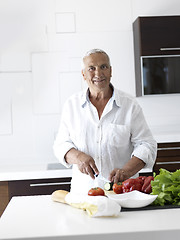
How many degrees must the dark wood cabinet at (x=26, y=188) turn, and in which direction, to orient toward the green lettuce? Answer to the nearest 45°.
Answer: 0° — it already faces it

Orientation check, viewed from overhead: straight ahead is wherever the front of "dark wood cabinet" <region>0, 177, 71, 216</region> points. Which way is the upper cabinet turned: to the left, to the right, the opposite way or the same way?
the same way

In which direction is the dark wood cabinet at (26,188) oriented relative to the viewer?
toward the camera

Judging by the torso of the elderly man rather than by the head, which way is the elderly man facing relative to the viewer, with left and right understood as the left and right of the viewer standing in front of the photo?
facing the viewer

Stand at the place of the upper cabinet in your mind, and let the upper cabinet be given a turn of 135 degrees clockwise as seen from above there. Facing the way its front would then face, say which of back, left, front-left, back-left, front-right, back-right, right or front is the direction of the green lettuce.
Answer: back-left

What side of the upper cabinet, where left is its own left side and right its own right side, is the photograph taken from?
front

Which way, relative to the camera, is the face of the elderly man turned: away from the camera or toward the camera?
toward the camera

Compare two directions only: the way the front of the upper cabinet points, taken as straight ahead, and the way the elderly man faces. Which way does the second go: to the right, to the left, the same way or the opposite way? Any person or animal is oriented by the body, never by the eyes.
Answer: the same way

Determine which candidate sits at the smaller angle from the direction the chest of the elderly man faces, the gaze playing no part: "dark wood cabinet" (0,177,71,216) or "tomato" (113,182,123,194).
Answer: the tomato

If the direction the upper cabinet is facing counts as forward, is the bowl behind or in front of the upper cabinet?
in front

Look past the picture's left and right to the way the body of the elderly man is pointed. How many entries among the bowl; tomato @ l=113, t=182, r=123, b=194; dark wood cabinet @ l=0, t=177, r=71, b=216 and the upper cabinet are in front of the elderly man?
2

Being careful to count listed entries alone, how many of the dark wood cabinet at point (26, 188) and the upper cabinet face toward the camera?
2

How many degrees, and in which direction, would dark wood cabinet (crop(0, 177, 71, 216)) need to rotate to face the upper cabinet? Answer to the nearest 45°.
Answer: approximately 90° to its left

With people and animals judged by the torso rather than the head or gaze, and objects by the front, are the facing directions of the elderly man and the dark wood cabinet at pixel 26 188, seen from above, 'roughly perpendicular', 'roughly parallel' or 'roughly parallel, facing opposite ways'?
roughly parallel

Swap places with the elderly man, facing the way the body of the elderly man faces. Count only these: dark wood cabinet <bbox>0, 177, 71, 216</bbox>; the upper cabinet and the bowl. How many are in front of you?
1

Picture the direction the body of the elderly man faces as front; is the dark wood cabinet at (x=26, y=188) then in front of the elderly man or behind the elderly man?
behind

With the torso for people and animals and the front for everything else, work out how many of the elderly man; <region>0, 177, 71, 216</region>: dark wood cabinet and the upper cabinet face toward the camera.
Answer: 3

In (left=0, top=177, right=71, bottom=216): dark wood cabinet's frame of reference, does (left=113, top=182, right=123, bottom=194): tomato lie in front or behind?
in front
